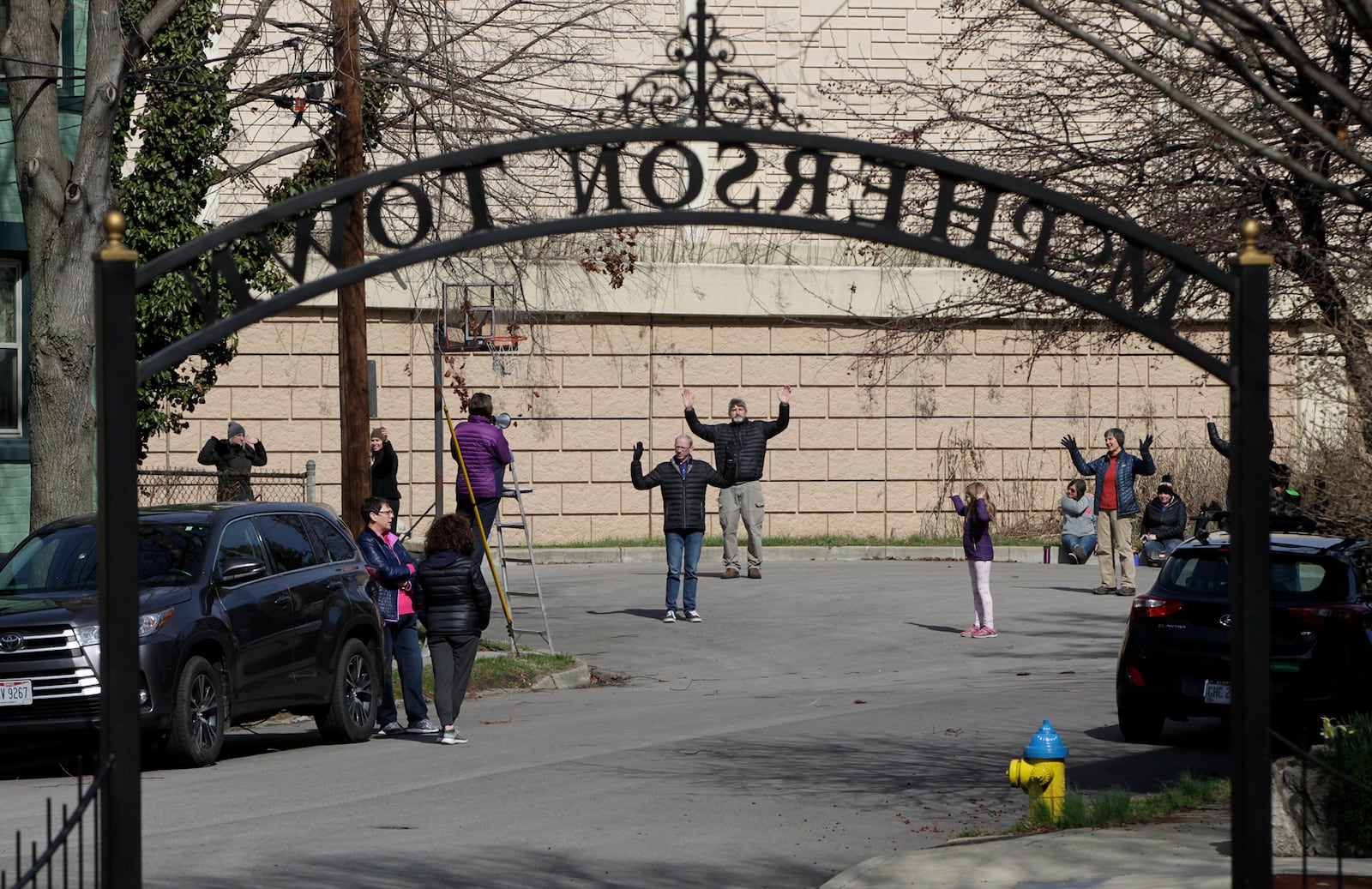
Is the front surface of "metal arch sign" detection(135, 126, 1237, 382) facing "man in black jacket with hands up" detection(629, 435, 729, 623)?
yes

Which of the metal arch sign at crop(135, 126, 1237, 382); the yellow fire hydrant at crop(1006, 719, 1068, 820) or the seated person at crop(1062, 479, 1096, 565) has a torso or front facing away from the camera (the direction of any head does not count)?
the metal arch sign

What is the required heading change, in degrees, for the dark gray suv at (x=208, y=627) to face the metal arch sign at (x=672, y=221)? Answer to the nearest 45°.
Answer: approximately 45° to its left

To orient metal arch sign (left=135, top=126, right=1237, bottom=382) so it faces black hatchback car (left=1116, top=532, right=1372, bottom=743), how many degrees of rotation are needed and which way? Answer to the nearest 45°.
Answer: approximately 45° to its right

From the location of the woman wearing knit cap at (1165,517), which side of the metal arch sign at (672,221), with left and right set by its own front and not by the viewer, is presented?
front

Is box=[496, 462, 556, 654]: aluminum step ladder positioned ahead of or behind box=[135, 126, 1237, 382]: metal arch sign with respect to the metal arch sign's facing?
ahead

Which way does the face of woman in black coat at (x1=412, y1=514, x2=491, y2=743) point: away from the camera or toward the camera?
away from the camera

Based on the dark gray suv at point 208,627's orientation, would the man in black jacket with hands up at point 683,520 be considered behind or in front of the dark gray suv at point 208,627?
behind

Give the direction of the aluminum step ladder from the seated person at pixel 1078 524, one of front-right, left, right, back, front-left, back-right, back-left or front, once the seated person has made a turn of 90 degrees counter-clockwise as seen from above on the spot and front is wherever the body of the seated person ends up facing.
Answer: back-right

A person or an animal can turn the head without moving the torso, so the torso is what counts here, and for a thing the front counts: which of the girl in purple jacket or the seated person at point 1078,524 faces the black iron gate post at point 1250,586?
the seated person

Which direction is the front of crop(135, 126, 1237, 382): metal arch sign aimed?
away from the camera
